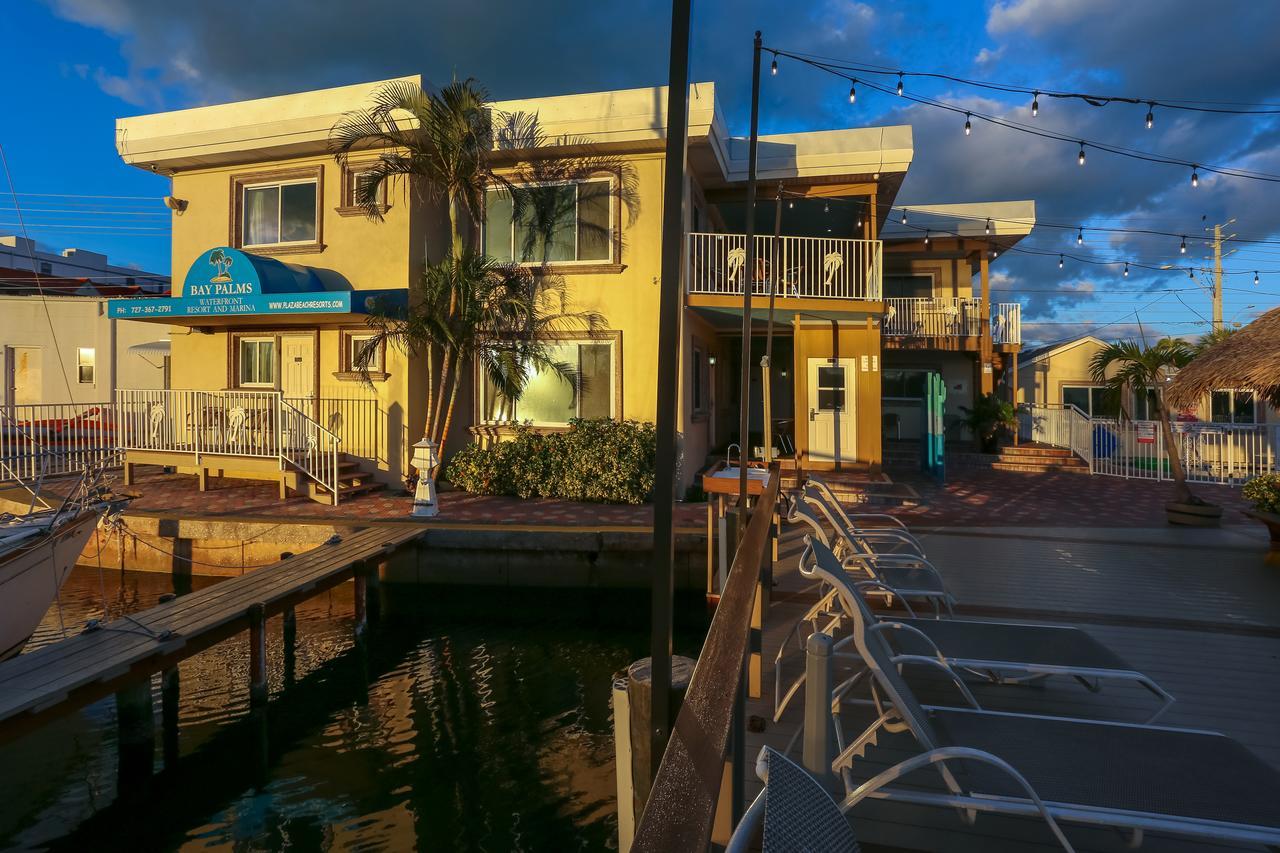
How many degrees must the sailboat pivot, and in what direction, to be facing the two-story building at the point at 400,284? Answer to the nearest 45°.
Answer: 0° — it already faces it

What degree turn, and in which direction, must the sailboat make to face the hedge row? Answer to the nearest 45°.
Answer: approximately 45° to its right

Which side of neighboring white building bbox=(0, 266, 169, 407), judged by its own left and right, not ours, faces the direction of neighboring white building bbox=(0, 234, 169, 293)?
back

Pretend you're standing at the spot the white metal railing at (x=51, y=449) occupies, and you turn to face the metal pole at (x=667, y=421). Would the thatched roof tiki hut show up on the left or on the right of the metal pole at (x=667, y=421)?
left

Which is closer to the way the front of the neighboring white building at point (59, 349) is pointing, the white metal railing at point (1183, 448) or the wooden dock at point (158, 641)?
the wooden dock

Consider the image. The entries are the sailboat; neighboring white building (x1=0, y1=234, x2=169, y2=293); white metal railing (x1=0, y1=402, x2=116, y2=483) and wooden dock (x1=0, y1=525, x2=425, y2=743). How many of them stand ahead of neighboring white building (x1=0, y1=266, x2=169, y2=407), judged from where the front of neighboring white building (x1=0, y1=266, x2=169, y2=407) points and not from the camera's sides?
3

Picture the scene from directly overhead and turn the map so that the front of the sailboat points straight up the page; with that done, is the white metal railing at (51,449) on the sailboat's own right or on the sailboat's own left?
on the sailboat's own left

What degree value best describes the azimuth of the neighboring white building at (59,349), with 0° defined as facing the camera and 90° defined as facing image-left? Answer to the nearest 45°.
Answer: approximately 0°

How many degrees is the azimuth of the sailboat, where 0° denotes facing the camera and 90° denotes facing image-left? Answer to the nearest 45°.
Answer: approximately 225°
